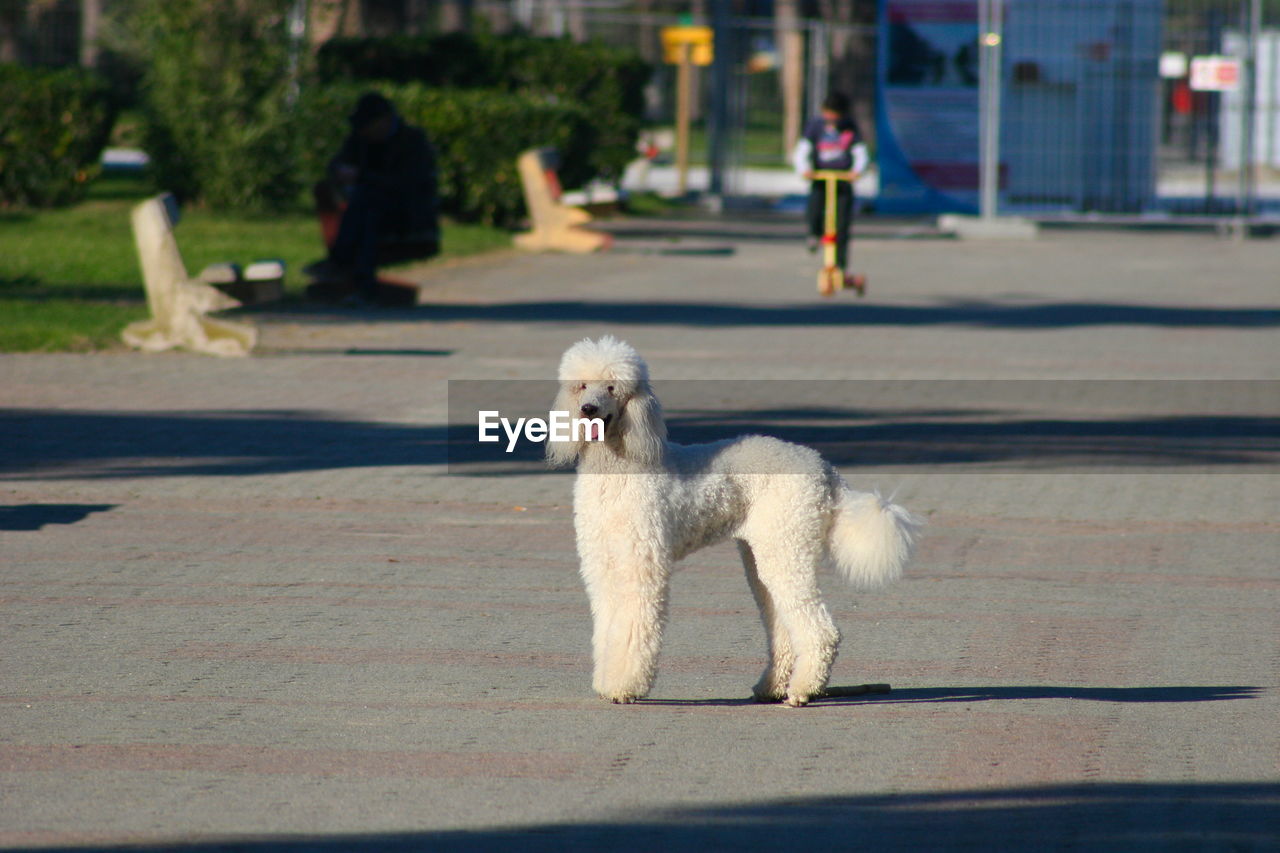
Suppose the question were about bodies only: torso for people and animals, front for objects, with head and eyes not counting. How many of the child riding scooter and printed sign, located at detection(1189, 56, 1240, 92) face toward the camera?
2

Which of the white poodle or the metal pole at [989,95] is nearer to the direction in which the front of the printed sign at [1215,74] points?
the white poodle

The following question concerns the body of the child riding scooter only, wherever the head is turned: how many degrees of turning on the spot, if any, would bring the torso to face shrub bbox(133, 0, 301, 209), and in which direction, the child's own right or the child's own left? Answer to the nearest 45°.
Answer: approximately 135° to the child's own right

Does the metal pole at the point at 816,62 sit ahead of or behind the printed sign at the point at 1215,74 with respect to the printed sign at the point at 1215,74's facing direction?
behind

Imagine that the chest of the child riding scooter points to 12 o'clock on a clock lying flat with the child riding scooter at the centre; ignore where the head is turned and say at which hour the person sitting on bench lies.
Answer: The person sitting on bench is roughly at 2 o'clock from the child riding scooter.

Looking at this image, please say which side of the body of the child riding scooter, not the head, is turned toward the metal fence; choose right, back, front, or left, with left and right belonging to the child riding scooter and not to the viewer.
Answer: back

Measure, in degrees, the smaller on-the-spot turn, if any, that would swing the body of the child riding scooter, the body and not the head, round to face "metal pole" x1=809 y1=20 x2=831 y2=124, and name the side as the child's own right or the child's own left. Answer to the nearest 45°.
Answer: approximately 180°

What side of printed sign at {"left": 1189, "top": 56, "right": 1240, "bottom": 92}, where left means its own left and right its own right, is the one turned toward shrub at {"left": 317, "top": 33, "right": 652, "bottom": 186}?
right

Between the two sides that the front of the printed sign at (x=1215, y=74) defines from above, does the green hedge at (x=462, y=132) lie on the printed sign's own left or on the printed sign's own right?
on the printed sign's own right

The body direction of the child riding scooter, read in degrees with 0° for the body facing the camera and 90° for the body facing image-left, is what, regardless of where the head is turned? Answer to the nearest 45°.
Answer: approximately 0°
